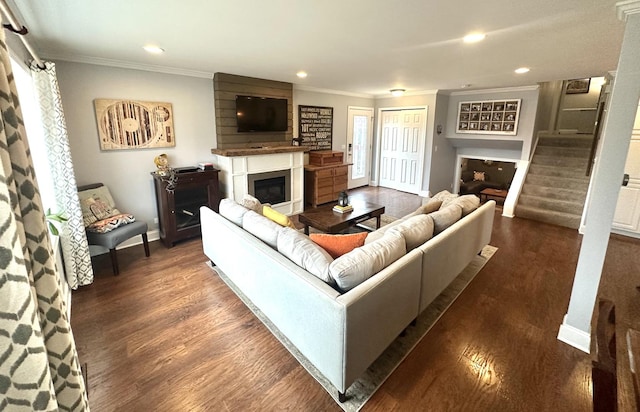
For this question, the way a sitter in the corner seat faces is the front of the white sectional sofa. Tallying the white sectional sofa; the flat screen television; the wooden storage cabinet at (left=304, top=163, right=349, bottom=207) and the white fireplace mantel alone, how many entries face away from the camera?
1

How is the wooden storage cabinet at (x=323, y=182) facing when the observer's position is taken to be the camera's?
facing the viewer and to the right of the viewer

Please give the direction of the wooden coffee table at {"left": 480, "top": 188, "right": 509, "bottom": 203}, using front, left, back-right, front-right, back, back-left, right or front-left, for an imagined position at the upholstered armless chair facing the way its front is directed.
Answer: front-left

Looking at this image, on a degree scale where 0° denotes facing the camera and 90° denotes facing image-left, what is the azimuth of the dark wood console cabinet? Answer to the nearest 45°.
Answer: approximately 315°

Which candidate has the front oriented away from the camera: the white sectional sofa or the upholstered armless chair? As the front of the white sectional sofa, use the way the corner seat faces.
the white sectional sofa

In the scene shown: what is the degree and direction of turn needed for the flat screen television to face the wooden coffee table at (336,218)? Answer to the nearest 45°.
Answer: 0° — it already faces it

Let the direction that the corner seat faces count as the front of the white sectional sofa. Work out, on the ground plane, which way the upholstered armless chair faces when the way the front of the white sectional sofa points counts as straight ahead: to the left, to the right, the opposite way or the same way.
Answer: to the right

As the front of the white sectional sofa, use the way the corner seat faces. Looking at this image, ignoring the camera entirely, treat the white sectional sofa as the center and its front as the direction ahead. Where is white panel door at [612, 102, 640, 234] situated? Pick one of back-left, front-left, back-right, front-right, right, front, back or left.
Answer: front-right

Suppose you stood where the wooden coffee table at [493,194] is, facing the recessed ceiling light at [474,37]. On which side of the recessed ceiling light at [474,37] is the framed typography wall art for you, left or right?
right

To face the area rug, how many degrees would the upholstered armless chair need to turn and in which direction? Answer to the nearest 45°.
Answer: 0° — it already faces it

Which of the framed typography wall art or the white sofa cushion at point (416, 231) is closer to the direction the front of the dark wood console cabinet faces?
the white sofa cushion

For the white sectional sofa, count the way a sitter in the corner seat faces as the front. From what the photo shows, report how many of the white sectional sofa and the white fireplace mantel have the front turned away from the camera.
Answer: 1

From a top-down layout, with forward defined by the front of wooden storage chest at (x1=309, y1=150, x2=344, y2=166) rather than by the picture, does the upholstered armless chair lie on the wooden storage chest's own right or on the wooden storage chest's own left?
on the wooden storage chest's own right

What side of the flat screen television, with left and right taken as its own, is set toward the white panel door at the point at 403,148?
left

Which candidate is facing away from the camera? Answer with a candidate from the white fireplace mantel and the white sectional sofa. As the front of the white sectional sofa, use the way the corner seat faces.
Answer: the white sectional sofa

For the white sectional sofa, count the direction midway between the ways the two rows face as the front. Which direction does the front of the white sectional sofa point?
away from the camera

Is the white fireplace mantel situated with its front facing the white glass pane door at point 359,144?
no
